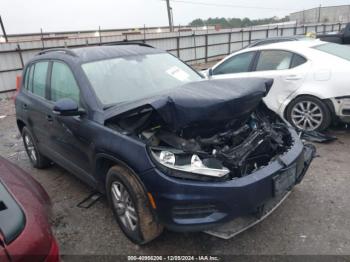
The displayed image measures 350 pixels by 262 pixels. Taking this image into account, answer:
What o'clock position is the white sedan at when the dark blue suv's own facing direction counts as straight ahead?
The white sedan is roughly at 9 o'clock from the dark blue suv.

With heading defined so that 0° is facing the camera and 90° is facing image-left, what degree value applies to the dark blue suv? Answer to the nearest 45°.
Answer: approximately 315°

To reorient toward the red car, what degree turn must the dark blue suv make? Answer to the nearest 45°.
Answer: approximately 90° to its right
